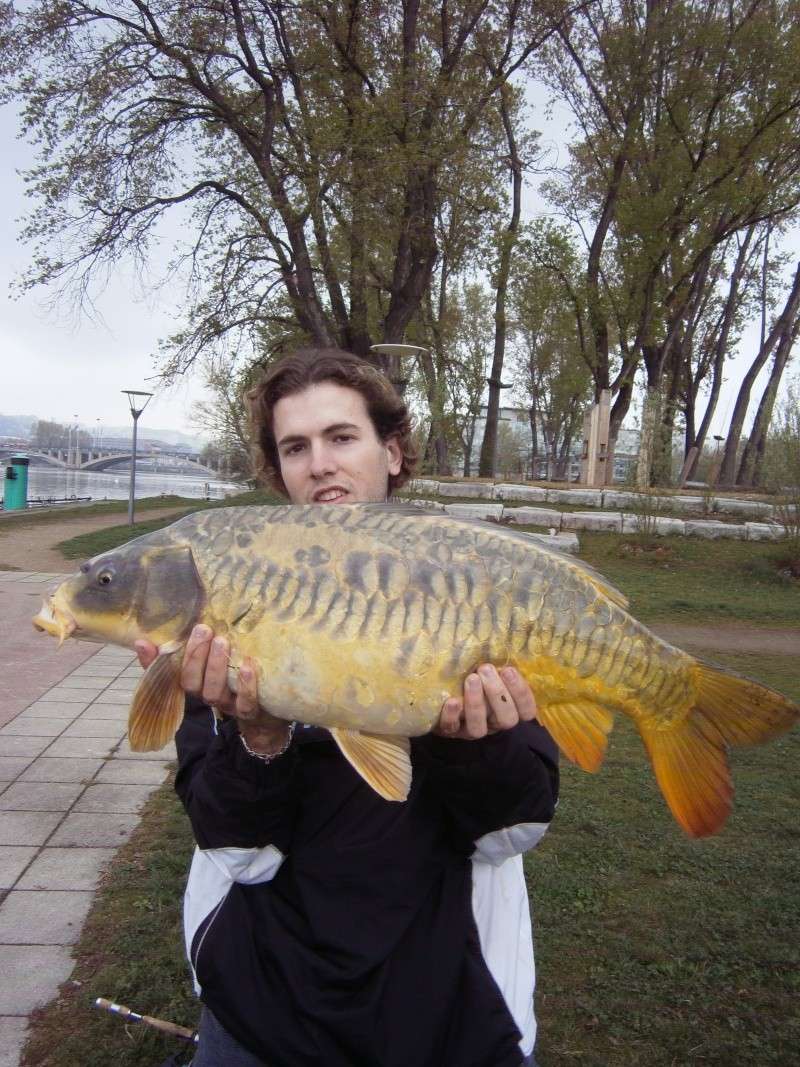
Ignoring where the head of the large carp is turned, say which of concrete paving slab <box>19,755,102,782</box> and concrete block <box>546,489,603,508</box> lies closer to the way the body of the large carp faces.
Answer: the concrete paving slab

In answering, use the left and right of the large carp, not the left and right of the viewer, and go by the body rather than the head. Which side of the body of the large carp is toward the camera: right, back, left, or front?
left

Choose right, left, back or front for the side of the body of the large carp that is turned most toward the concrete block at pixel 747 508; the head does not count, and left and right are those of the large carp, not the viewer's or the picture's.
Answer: right

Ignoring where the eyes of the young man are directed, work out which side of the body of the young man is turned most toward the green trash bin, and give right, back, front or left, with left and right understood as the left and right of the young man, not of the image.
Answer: back

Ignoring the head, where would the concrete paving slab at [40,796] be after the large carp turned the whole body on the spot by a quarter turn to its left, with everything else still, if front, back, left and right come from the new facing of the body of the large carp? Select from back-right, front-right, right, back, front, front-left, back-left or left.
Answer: back-right

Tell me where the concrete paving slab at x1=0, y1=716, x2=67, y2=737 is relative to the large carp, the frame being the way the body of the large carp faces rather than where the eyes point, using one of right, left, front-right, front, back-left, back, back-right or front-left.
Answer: front-right

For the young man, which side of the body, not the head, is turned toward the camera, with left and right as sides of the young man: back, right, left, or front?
front

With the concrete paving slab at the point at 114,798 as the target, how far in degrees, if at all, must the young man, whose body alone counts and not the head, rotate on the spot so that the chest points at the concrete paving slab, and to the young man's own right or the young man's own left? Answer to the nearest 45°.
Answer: approximately 135° to the young man's own right

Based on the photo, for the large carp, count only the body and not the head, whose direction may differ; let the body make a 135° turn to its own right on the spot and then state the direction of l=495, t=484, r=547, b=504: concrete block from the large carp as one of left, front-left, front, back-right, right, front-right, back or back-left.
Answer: front-left

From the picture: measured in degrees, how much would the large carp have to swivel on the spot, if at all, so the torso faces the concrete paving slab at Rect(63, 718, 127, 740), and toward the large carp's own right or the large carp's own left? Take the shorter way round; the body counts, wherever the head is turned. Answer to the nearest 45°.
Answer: approximately 45° to the large carp's own right

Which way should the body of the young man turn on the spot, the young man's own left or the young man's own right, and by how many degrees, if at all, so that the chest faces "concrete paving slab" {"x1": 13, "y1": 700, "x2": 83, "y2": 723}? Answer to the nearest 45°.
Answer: approximately 135° to the young man's own right

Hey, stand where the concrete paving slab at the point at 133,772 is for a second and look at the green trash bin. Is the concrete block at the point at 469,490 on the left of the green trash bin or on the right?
right

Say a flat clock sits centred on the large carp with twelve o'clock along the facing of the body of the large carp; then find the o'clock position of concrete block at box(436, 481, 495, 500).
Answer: The concrete block is roughly at 3 o'clock from the large carp.

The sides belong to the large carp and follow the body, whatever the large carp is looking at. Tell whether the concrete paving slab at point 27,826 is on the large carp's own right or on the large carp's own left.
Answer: on the large carp's own right
